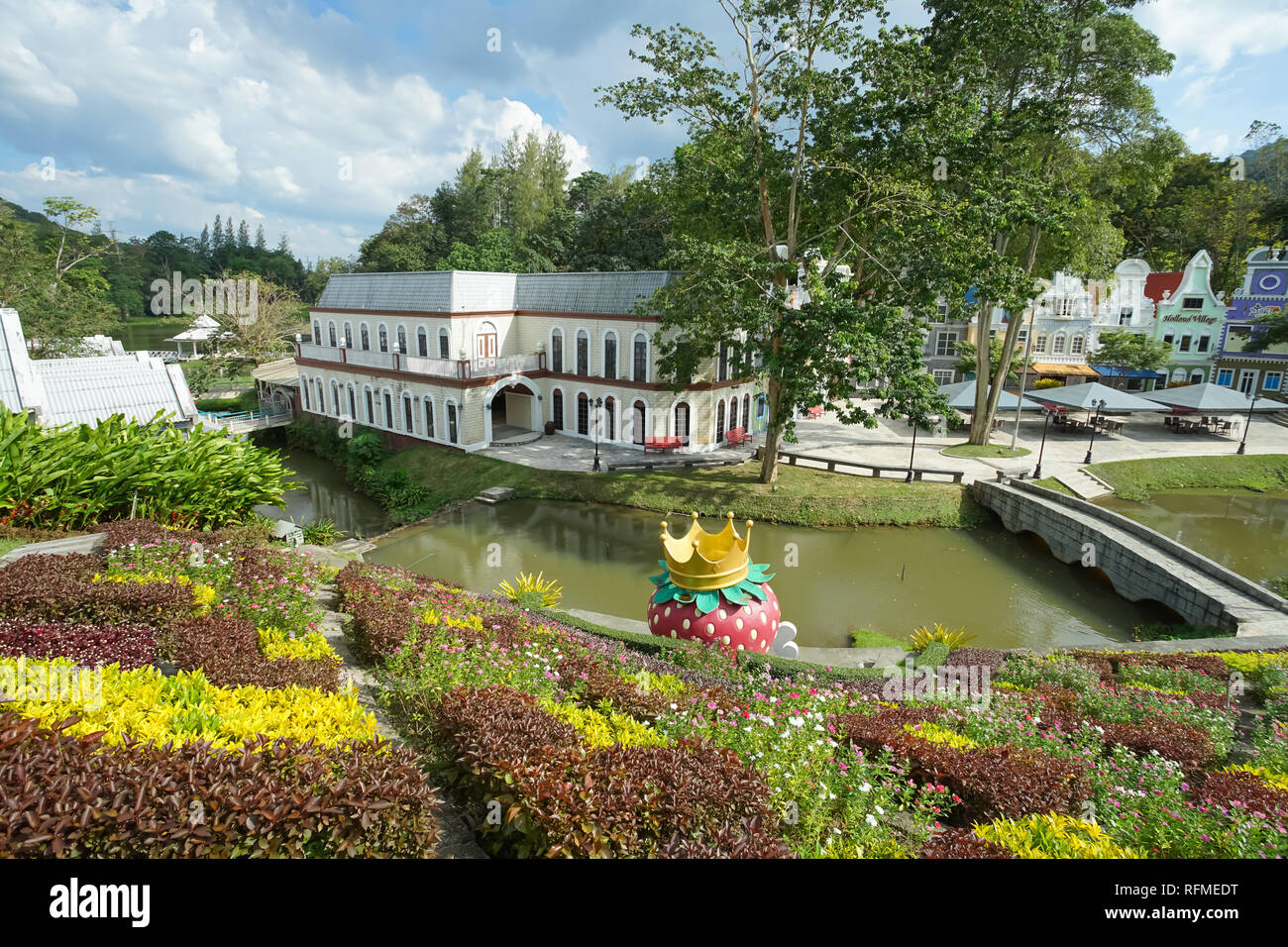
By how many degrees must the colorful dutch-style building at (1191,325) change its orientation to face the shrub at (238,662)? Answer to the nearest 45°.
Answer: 0° — it already faces it

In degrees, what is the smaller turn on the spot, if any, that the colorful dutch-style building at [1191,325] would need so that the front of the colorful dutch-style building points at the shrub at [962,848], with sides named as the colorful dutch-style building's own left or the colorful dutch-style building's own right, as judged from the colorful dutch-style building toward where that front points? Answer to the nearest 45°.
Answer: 0° — it already faces it

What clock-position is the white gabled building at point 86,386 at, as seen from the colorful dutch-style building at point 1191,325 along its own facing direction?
The white gabled building is roughly at 1 o'clock from the colorful dutch-style building.

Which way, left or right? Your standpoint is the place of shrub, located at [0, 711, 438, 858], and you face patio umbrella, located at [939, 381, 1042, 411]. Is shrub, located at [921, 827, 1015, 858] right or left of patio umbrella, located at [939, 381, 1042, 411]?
right

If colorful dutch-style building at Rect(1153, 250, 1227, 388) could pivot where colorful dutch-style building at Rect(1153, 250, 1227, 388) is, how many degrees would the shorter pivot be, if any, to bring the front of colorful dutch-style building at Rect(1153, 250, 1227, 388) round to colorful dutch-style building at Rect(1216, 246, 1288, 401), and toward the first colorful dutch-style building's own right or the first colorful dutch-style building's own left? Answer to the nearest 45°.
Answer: approximately 45° to the first colorful dutch-style building's own left

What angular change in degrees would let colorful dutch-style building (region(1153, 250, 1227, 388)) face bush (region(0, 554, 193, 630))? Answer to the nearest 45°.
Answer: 0° — it already faces it

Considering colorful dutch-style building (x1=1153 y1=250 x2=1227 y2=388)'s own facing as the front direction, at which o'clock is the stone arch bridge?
The stone arch bridge is roughly at 12 o'clock from the colorful dutch-style building.

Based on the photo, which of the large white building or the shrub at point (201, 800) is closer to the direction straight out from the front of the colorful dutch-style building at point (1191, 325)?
the shrub

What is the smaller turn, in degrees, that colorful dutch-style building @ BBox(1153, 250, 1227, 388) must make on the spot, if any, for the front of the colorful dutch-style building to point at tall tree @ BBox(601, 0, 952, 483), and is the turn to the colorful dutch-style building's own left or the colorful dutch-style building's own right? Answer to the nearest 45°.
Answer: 0° — it already faces it

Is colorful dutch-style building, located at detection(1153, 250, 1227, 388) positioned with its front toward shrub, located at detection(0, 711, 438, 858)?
yes

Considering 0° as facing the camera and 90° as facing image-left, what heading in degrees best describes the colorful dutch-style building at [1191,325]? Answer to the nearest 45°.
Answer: approximately 0°

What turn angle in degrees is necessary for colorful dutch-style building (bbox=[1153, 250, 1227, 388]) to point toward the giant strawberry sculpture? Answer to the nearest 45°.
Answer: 0° — it already faces it

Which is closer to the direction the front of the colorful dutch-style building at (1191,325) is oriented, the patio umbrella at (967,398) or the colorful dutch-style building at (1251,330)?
the patio umbrella
